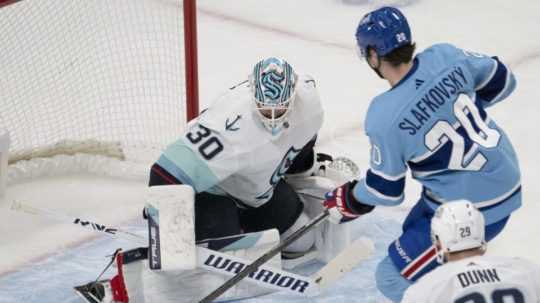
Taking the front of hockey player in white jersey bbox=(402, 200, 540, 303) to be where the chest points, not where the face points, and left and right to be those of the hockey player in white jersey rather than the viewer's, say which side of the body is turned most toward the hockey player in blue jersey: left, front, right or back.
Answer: front

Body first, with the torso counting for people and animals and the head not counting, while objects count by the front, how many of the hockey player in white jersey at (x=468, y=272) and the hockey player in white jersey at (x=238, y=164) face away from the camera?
1

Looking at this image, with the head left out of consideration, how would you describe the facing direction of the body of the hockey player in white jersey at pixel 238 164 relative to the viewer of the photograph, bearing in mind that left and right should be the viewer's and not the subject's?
facing the viewer and to the right of the viewer

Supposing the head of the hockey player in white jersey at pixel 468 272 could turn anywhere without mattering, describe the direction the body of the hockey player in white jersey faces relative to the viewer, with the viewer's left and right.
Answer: facing away from the viewer

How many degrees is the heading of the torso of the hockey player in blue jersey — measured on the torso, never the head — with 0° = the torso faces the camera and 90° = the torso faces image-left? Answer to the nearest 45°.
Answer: approximately 135°

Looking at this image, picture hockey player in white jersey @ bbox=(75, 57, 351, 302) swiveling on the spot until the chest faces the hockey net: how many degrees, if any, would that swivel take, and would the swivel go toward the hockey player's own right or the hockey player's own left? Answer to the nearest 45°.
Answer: approximately 180°

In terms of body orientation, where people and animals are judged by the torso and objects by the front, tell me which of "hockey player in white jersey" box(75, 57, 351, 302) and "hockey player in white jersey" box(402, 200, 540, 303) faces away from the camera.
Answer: "hockey player in white jersey" box(402, 200, 540, 303)

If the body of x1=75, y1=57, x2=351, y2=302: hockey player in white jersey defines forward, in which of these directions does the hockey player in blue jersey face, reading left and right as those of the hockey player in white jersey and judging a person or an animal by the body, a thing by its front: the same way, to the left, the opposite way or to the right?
the opposite way

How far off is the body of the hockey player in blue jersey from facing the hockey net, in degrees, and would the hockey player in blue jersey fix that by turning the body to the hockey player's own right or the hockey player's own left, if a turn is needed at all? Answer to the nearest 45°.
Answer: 0° — they already face it

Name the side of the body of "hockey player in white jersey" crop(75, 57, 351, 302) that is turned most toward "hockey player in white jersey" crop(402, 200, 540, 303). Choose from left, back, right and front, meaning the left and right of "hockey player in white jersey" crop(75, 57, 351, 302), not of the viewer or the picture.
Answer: front

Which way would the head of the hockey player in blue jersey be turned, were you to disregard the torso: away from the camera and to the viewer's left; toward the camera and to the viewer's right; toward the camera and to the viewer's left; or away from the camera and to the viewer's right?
away from the camera and to the viewer's left
